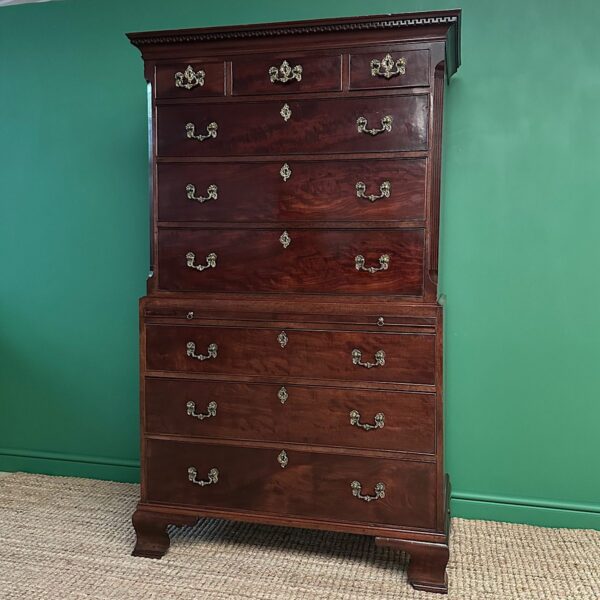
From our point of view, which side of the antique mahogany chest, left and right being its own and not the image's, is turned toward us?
front
